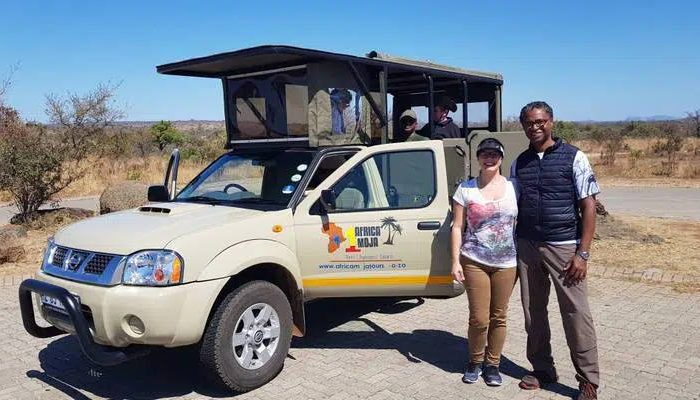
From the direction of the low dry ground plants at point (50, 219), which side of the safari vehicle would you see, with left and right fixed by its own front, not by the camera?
right

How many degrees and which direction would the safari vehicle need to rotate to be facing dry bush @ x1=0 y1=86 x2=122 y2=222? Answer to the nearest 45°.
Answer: approximately 90° to its right

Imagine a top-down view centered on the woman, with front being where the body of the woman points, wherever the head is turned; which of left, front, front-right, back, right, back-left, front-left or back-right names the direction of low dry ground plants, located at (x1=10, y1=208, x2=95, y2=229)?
back-right

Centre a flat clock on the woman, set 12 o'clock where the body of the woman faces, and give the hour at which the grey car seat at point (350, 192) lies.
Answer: The grey car seat is roughly at 4 o'clock from the woman.

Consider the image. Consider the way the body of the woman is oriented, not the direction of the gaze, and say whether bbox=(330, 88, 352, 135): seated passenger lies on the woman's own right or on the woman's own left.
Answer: on the woman's own right

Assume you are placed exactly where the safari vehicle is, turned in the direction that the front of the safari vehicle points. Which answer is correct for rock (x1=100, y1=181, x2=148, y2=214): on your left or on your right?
on your right

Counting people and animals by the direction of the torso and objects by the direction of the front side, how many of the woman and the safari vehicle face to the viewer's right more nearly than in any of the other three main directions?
0

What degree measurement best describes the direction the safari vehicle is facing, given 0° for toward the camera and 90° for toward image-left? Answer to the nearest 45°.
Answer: approximately 45°
